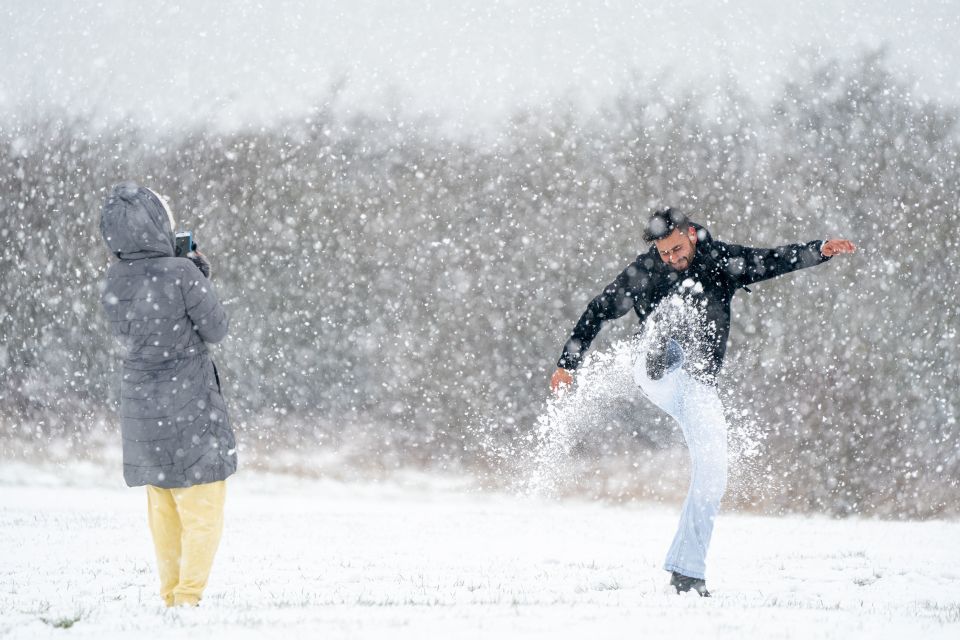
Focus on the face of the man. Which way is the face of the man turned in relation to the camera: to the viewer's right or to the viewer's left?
to the viewer's left

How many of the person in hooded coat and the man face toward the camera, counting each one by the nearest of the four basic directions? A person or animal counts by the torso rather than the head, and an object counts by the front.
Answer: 1

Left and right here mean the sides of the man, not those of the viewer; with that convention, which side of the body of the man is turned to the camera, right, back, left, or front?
front

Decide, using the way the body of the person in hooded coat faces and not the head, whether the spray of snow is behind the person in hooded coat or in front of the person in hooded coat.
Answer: in front

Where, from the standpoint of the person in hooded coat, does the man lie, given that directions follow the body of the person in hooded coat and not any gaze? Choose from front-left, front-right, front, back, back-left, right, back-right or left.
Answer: front-right

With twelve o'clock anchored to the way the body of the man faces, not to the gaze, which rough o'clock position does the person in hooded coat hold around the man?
The person in hooded coat is roughly at 2 o'clock from the man.

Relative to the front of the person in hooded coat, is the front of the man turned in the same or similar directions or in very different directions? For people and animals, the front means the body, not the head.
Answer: very different directions

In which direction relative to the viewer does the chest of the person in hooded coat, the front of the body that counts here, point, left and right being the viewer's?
facing away from the viewer and to the right of the viewer
